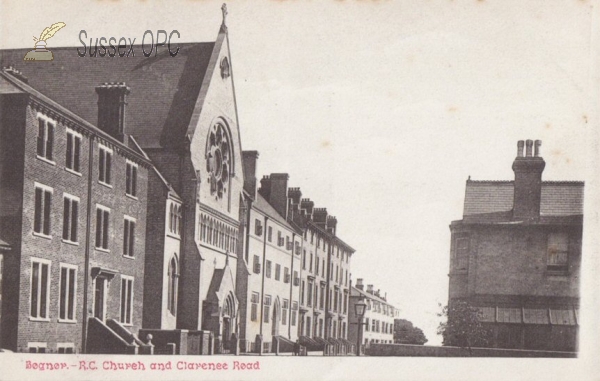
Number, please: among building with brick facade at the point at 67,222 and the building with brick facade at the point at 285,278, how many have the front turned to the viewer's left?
0

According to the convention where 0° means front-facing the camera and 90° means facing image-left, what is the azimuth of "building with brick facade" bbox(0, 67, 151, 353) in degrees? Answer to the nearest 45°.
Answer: approximately 315°

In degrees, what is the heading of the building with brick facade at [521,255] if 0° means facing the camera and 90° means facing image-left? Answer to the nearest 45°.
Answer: approximately 90°

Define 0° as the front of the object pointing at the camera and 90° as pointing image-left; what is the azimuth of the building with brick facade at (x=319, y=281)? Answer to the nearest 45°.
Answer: approximately 315°

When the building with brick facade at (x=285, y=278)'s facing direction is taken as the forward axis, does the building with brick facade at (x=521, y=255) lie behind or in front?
in front
